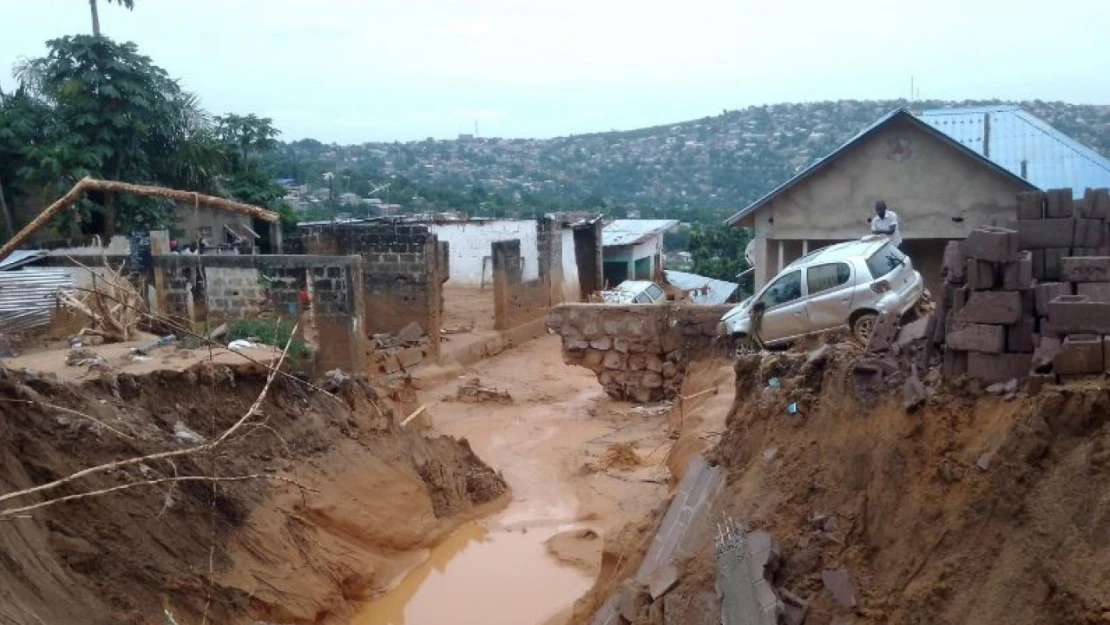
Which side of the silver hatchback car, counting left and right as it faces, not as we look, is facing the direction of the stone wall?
front

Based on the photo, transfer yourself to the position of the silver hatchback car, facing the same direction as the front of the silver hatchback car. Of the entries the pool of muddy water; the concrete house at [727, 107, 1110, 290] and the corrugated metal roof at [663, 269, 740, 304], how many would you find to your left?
1

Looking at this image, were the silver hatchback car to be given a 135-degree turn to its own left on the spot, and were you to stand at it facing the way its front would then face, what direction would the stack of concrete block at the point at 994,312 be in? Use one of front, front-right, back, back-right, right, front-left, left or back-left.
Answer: front

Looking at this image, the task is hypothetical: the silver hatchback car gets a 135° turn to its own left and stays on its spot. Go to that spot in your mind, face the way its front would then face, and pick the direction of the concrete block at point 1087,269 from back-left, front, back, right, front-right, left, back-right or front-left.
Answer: front

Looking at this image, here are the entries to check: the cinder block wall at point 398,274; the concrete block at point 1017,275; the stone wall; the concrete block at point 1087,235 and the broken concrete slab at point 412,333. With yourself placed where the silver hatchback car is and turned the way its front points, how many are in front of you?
3

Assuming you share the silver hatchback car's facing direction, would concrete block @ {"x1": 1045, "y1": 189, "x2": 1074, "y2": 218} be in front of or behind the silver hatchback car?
behind

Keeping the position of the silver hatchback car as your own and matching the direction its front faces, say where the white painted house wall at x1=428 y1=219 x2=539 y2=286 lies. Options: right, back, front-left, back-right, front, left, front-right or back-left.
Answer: front

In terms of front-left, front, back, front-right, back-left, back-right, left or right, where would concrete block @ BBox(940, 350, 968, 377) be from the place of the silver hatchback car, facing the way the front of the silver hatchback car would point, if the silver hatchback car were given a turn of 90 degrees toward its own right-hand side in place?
back-right

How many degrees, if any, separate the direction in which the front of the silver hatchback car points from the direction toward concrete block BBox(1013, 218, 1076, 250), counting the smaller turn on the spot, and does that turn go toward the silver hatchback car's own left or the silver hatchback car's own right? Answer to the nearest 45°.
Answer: approximately 135° to the silver hatchback car's own left

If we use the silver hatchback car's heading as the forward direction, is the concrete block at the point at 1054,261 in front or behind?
behind

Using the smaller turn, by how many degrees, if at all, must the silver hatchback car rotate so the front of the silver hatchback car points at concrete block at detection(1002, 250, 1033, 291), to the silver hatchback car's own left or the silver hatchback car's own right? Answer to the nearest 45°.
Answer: approximately 135° to the silver hatchback car's own left

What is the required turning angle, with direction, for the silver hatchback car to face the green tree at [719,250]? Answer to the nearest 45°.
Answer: approximately 45° to its right

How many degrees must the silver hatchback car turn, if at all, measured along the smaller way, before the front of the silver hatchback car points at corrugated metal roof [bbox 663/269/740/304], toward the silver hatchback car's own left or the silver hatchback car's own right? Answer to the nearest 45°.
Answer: approximately 45° to the silver hatchback car's own right

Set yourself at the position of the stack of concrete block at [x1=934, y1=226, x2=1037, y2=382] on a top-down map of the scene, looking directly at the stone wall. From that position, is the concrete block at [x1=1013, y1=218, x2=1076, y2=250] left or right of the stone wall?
right

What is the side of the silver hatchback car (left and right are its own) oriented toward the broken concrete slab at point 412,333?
front

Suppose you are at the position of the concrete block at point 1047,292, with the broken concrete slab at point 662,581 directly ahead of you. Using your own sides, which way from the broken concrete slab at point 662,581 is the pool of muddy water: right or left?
right

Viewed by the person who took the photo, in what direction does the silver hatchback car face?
facing away from the viewer and to the left of the viewer
